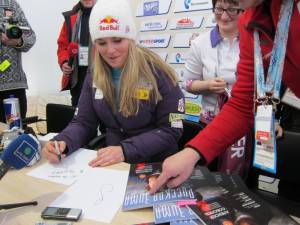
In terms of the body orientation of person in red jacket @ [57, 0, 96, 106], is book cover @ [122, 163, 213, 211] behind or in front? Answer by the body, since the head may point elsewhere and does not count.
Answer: in front

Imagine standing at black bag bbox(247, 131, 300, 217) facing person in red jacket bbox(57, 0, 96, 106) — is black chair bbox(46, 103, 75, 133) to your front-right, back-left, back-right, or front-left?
front-left

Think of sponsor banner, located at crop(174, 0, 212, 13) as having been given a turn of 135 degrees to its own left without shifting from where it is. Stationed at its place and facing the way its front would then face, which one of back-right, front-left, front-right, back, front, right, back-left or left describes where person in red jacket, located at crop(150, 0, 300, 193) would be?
back-right

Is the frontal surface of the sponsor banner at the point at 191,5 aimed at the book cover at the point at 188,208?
yes

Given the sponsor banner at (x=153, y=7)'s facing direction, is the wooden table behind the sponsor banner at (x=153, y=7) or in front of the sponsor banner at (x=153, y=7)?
in front

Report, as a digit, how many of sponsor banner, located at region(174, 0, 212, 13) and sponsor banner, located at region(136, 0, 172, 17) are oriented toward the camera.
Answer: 2

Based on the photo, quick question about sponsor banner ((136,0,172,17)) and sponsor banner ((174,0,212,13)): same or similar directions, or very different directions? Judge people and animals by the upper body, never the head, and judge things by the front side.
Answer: same or similar directions

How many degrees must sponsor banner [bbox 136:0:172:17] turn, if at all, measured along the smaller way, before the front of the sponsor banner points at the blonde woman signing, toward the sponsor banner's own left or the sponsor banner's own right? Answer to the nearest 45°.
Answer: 0° — it already faces them

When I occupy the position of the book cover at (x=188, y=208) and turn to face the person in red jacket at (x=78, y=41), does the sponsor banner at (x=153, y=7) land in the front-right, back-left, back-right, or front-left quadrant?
front-right

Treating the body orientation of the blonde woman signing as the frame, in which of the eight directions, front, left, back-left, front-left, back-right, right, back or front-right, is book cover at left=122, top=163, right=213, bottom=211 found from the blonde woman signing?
front-left

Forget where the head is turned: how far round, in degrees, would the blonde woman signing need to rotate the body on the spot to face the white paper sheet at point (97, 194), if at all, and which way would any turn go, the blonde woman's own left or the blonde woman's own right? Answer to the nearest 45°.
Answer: approximately 45° to the blonde woman's own left

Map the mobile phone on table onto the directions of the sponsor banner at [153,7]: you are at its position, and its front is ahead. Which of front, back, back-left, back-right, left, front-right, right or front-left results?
front

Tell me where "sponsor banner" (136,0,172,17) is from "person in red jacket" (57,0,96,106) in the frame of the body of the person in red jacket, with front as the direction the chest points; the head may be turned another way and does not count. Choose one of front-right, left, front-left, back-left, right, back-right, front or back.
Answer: left

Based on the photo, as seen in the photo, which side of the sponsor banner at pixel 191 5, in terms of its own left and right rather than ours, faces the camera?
front

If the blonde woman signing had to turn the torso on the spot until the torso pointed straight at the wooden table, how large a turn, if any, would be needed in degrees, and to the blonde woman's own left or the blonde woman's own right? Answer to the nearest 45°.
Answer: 0° — they already face it

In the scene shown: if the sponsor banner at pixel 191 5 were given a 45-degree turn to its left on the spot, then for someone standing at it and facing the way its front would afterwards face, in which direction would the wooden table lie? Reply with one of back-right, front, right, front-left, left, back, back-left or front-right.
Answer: front-right

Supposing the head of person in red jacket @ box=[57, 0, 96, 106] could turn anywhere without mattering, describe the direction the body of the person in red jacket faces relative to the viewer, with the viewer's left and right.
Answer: facing the viewer and to the right of the viewer

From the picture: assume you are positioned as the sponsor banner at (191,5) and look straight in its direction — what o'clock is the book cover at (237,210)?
The book cover is roughly at 12 o'clock from the sponsor banner.

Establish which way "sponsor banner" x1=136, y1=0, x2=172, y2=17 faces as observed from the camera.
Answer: facing the viewer

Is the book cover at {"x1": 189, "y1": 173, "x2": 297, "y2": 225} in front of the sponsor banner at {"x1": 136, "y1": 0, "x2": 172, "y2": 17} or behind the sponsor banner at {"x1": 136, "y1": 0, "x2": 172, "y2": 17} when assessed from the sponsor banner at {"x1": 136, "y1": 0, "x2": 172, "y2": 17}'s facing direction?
in front
